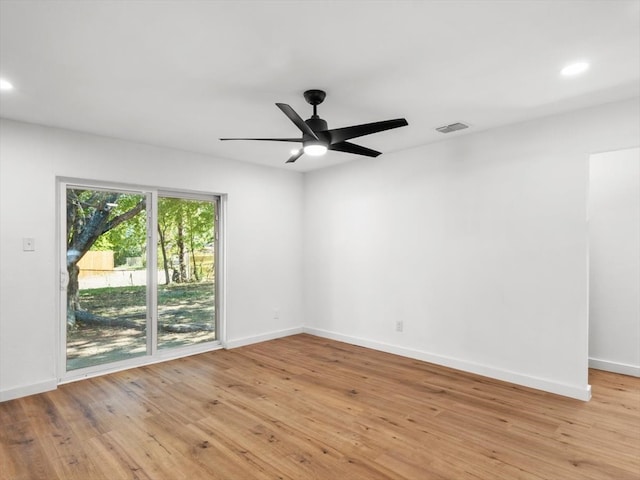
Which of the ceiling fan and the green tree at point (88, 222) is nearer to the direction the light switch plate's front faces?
the ceiling fan

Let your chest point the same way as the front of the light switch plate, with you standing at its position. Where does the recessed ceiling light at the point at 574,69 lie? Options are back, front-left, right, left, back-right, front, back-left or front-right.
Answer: front-left

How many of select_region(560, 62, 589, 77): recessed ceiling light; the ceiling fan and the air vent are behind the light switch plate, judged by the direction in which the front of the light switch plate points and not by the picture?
0

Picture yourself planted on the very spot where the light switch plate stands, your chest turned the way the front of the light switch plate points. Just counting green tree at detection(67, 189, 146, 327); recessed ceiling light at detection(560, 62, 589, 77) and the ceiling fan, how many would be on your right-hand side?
0

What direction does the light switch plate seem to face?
toward the camera

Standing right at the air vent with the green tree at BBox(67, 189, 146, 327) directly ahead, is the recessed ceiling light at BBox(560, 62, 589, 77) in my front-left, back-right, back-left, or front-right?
back-left

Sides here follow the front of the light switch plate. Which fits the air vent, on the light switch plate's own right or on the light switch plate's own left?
on the light switch plate's own left

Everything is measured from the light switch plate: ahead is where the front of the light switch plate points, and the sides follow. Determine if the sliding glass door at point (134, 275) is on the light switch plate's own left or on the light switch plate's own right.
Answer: on the light switch plate's own left

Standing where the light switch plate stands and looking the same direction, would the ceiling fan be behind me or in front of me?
in front

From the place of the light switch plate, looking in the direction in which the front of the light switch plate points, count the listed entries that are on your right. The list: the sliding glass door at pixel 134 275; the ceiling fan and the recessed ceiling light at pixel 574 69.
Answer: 0

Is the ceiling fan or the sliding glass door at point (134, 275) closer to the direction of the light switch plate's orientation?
the ceiling fan
